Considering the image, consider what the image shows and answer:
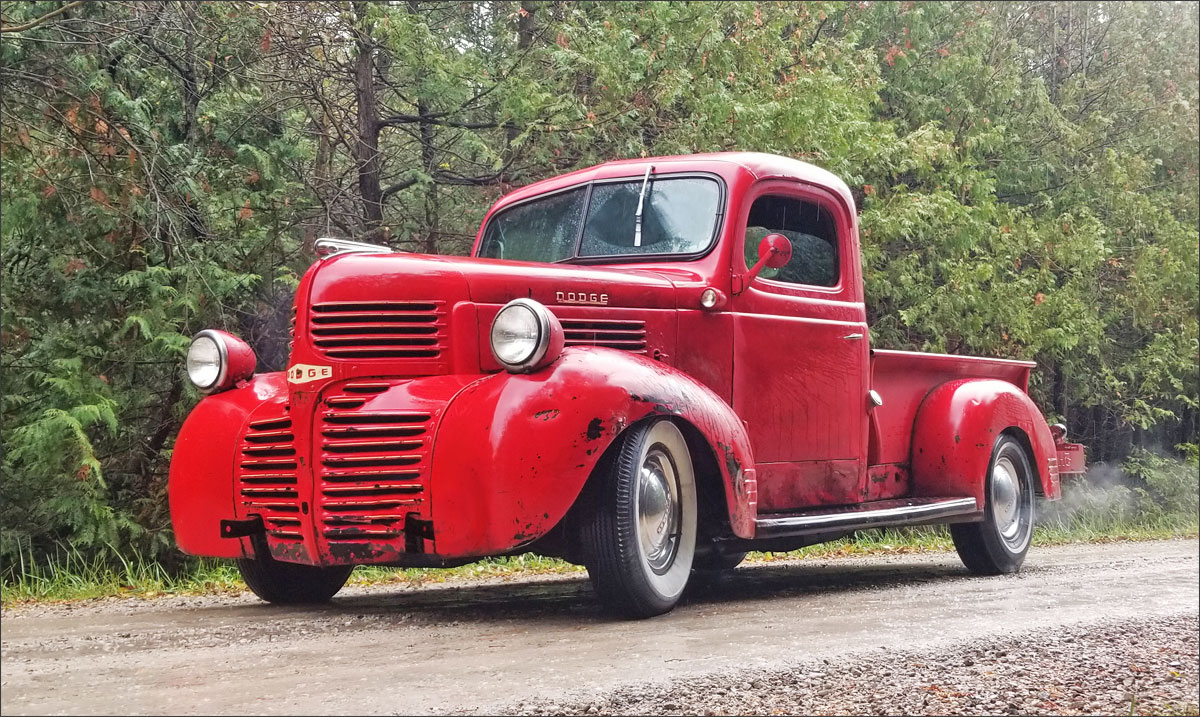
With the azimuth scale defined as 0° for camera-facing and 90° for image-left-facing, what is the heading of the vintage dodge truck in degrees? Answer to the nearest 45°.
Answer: approximately 45°
